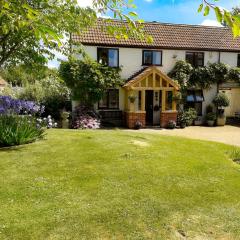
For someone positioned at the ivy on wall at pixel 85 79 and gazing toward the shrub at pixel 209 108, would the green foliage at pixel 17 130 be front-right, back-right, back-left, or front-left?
back-right

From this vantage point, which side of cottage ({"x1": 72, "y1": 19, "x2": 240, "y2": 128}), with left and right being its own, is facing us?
front

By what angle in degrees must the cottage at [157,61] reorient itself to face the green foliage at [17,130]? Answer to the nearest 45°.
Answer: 0° — it already faces it

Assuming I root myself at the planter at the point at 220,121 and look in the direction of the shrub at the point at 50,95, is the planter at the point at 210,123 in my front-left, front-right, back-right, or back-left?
front-left

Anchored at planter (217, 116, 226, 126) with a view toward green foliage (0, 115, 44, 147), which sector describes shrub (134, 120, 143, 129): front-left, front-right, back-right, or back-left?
front-right
